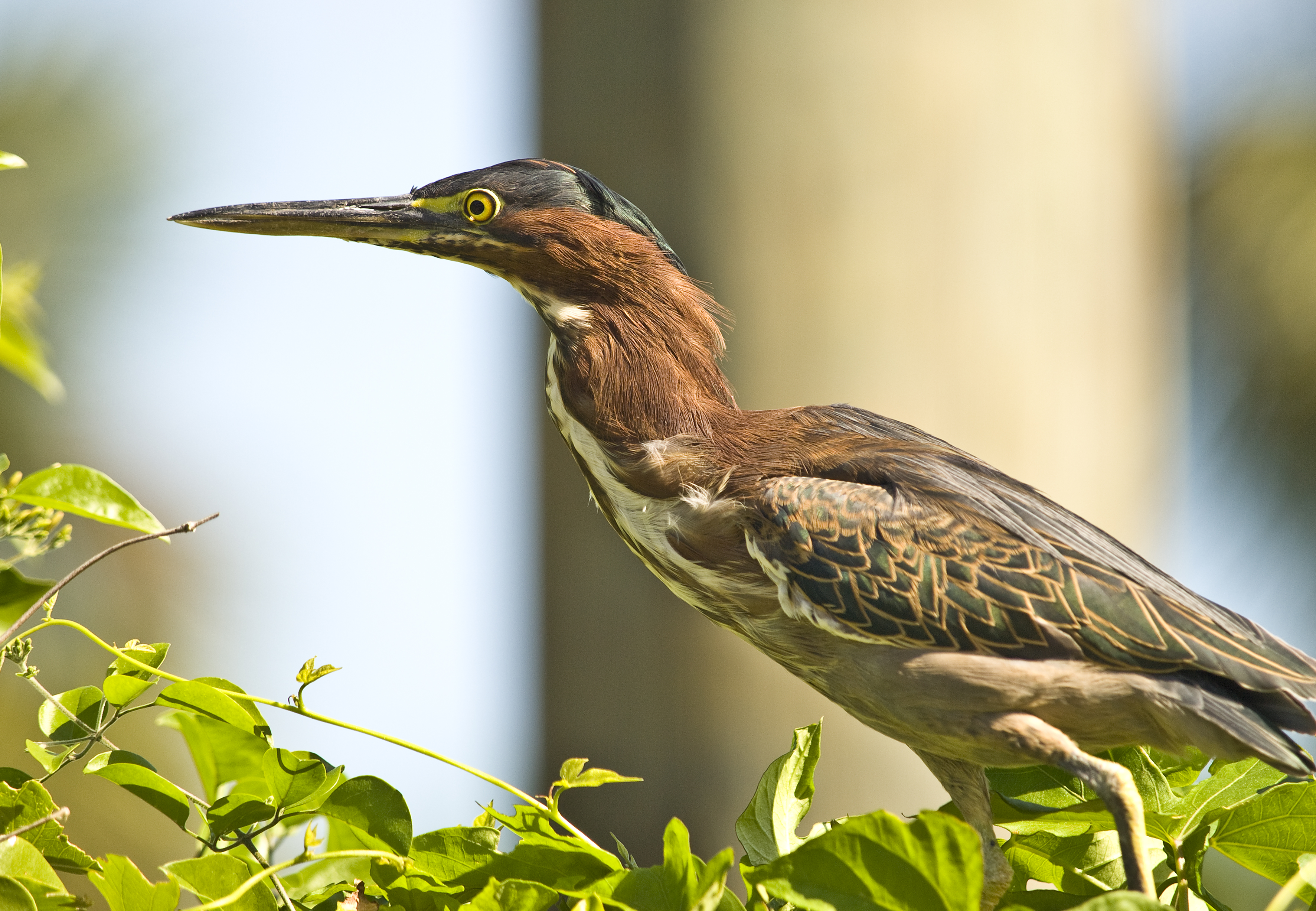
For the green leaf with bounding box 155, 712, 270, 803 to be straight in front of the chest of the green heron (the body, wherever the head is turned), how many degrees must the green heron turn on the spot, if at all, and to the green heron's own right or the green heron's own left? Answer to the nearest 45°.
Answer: approximately 45° to the green heron's own left

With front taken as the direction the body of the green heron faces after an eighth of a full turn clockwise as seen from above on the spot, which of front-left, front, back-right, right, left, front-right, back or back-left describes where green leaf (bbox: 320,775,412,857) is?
left

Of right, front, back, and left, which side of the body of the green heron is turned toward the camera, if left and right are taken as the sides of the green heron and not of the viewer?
left

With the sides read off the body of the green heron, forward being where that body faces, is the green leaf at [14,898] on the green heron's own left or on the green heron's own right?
on the green heron's own left

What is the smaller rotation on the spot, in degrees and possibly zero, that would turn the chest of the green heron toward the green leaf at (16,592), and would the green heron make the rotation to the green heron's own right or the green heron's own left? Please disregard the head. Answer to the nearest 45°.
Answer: approximately 45° to the green heron's own left

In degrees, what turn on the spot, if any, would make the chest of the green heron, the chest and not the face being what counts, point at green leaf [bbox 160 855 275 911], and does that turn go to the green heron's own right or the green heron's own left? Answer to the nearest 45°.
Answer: approximately 45° to the green heron's own left
